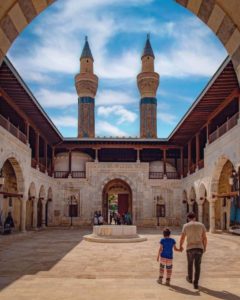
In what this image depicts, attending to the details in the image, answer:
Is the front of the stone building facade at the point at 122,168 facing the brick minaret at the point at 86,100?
no

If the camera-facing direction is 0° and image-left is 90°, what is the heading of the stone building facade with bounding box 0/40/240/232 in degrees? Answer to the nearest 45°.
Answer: approximately 0°

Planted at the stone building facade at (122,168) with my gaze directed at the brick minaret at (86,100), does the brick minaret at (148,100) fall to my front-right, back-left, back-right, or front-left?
front-right

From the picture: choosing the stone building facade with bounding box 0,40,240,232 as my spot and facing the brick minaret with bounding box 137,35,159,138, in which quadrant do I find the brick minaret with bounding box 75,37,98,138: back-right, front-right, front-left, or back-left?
front-left

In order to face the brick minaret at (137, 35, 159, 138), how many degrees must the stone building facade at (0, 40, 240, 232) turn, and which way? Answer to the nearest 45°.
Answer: approximately 180°
